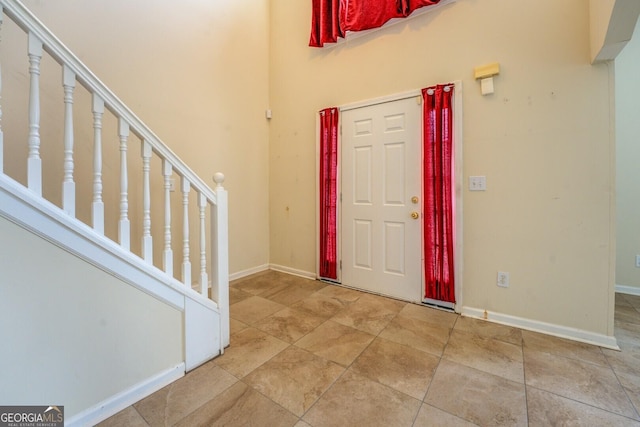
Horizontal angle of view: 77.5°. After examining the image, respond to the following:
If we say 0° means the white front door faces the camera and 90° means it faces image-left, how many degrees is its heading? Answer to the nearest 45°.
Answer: approximately 45°

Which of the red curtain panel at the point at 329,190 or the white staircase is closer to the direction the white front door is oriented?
the white staircase

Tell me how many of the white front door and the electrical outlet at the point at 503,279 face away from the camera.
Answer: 0

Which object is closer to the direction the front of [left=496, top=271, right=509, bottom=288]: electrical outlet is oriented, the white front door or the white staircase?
the white staircase

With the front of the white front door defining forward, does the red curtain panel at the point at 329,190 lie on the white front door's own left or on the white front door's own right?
on the white front door's own right

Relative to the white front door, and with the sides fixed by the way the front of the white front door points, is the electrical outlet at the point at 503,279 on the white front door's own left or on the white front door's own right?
on the white front door's own left

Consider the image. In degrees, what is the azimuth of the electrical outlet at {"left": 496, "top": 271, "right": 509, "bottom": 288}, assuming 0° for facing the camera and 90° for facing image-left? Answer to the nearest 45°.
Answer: approximately 45°

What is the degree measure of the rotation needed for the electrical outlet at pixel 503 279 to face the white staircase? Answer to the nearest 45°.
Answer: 0° — it already faces it
